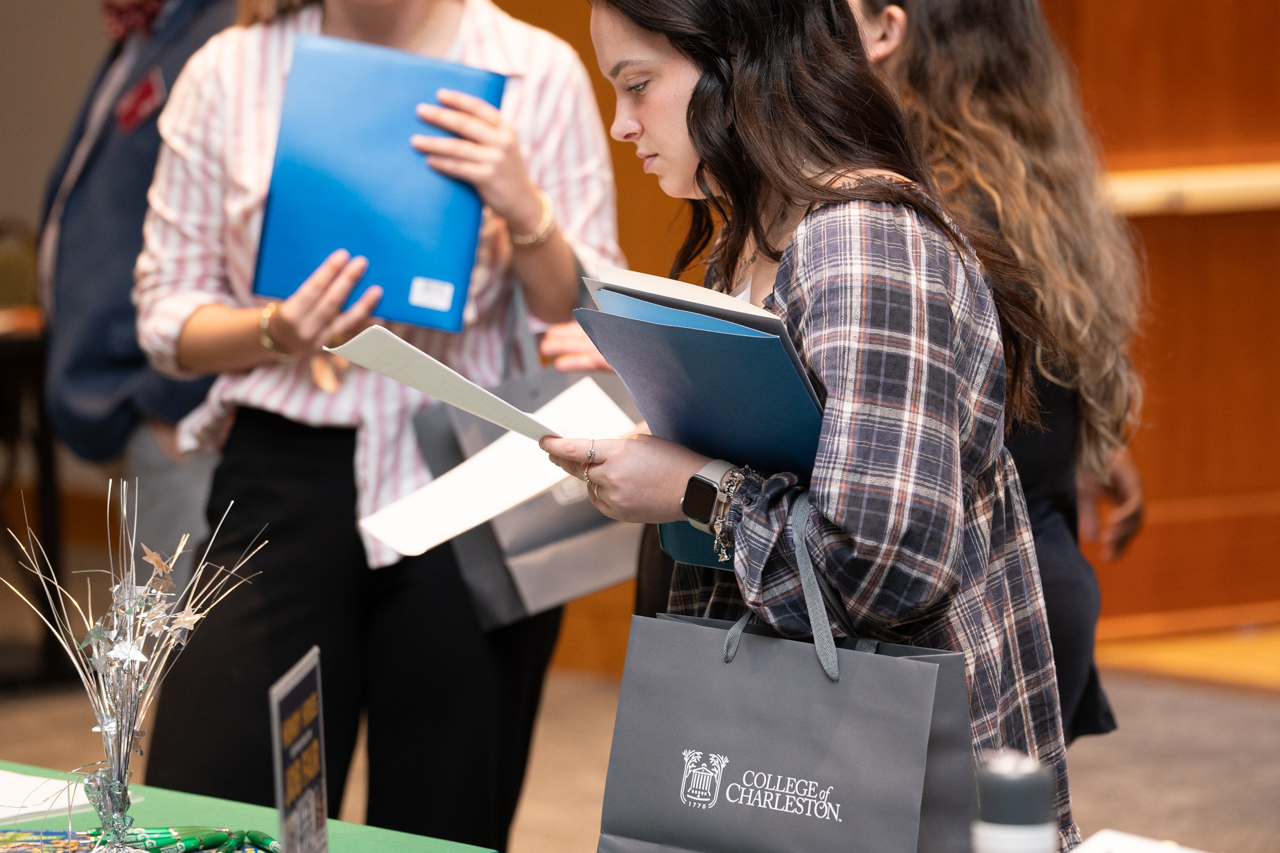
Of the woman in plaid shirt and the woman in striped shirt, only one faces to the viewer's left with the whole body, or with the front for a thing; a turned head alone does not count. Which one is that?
the woman in plaid shirt

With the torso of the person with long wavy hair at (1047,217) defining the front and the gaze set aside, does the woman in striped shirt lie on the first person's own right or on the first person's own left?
on the first person's own left

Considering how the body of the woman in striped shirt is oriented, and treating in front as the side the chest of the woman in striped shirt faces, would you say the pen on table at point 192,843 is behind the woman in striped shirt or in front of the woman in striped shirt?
in front

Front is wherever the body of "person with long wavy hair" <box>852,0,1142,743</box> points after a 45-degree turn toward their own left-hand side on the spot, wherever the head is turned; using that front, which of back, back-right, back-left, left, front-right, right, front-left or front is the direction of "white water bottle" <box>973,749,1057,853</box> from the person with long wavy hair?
left

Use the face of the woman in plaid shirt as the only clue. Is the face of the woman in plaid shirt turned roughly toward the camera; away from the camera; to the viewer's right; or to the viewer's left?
to the viewer's left

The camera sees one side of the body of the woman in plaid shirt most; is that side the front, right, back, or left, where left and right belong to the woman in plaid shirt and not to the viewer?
left

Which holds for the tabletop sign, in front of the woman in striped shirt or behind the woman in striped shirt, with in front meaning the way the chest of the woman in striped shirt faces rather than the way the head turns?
in front

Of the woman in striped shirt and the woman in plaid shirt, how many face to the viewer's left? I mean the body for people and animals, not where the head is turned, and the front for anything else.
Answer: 1

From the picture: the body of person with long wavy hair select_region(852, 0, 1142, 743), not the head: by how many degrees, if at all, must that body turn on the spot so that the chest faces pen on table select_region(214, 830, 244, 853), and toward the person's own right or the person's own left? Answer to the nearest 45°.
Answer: approximately 90° to the person's own left

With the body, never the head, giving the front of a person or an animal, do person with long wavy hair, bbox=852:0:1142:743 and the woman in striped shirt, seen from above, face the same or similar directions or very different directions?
very different directions

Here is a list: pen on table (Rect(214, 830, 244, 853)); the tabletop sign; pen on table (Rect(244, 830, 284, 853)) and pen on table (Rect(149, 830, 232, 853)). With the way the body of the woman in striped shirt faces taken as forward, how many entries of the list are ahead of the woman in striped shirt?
4

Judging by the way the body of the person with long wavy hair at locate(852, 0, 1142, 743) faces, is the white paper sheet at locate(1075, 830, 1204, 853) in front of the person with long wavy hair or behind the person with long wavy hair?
behind

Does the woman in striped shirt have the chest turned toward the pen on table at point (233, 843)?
yes

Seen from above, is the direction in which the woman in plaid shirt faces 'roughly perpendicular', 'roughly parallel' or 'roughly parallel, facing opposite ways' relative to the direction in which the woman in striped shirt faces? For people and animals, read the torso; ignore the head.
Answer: roughly perpendicular
